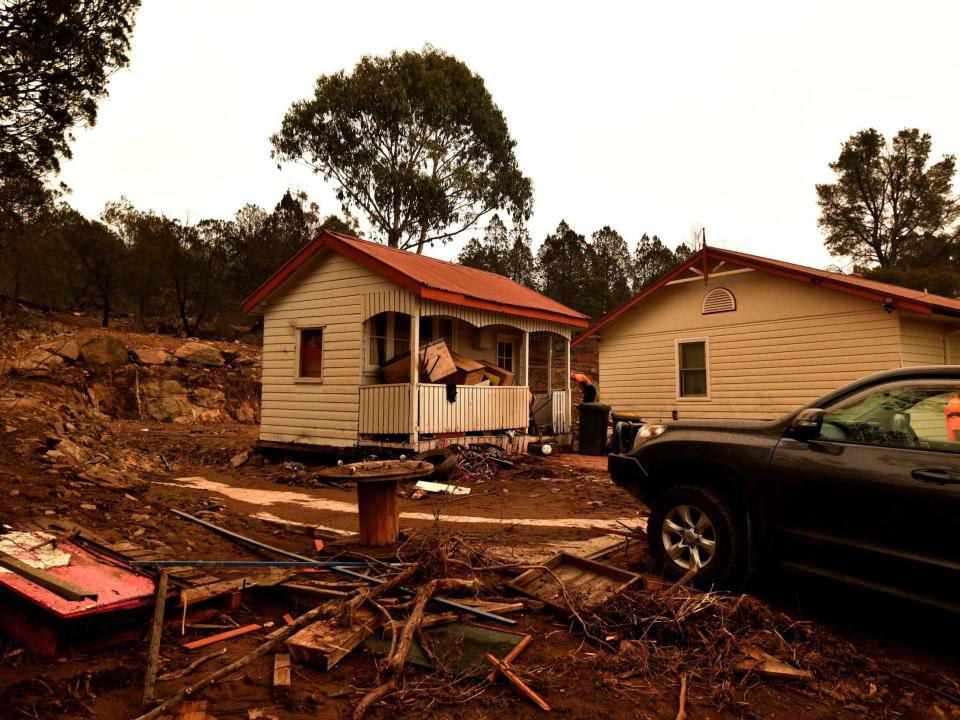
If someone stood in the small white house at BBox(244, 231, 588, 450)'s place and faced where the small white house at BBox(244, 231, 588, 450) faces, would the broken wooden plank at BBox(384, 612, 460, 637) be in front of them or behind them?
in front

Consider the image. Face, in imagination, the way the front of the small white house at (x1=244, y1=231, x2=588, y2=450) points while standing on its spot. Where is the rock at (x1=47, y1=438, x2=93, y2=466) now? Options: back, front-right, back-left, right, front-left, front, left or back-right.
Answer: right

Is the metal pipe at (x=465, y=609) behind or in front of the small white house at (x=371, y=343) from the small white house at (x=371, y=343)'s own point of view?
in front

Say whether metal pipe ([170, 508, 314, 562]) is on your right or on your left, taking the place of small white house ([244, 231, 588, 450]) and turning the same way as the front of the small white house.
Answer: on your right

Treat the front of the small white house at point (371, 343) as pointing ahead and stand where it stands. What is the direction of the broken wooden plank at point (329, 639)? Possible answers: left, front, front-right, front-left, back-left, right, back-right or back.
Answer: front-right

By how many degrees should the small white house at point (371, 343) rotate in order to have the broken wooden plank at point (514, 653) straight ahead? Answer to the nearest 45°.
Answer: approximately 45° to its right

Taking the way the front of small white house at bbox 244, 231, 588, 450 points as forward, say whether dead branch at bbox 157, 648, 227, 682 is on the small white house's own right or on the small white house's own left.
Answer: on the small white house's own right

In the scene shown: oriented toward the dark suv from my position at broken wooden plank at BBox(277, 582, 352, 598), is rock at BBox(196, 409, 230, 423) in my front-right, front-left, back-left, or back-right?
back-left

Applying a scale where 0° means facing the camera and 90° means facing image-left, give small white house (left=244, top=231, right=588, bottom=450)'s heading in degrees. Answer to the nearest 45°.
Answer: approximately 315°
